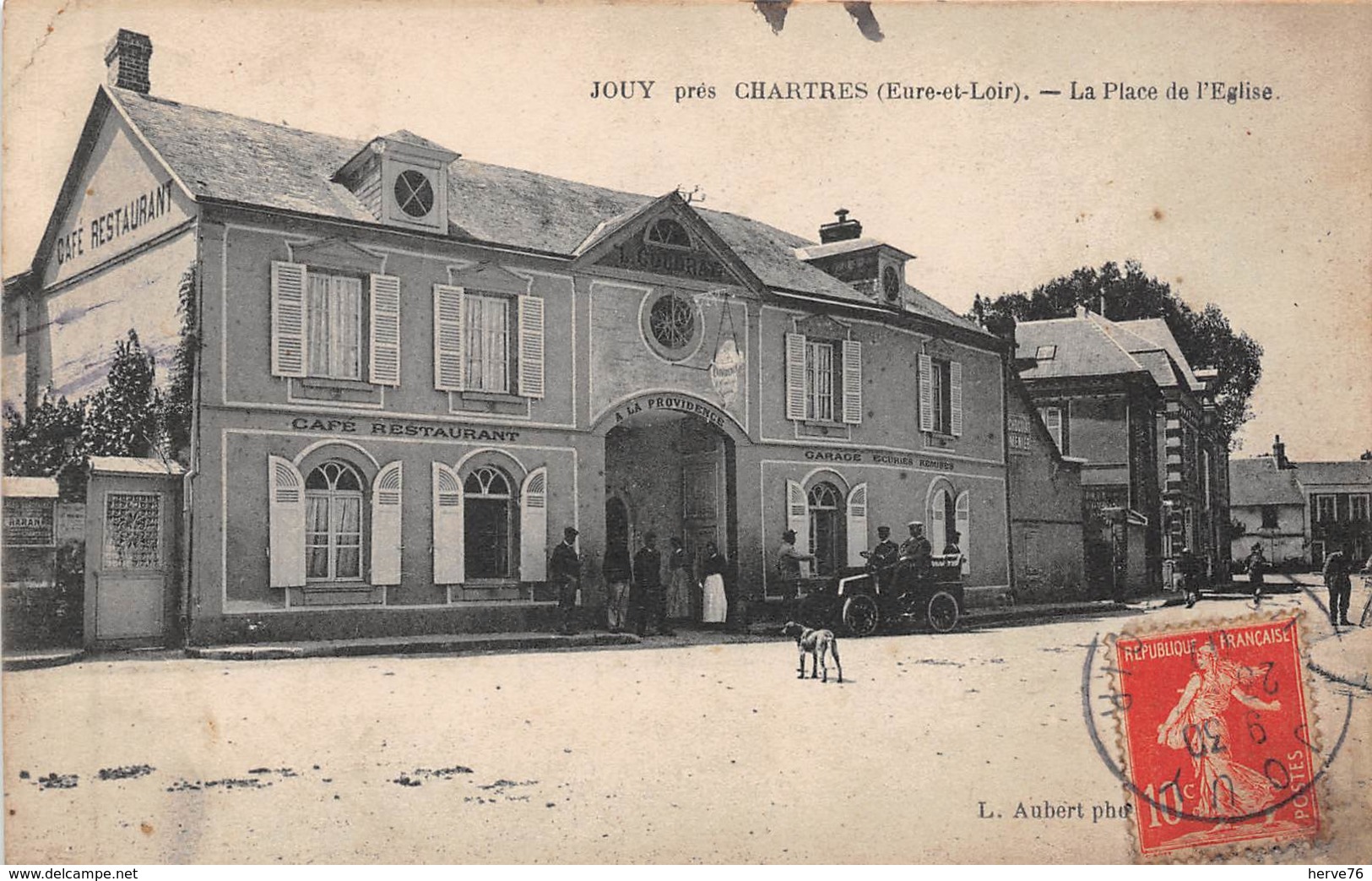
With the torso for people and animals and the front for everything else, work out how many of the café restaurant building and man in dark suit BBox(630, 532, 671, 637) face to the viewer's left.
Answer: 0

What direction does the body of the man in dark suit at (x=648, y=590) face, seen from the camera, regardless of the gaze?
toward the camera

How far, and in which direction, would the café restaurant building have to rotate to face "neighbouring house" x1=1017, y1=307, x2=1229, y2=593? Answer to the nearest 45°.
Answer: approximately 90° to its left

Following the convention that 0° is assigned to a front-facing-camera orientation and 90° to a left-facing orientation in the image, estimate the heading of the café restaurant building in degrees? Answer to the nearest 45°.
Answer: approximately 315°

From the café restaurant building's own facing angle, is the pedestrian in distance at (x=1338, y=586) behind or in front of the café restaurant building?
in front
